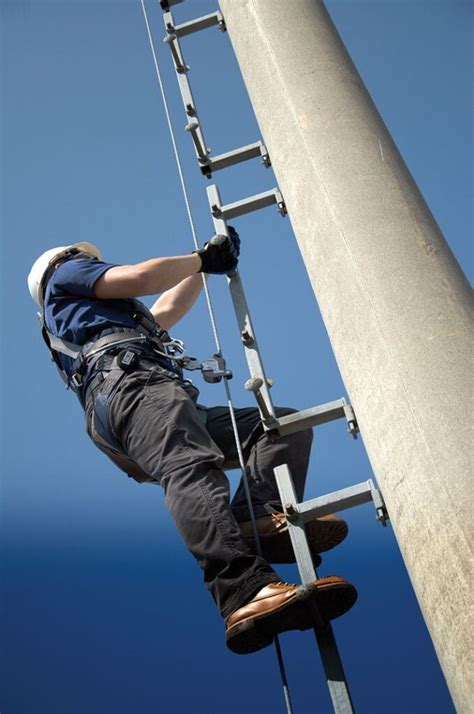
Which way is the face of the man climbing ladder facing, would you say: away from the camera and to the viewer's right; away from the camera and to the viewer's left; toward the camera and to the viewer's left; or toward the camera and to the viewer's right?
away from the camera and to the viewer's right

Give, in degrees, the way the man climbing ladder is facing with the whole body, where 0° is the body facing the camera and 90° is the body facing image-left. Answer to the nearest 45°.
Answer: approximately 270°
